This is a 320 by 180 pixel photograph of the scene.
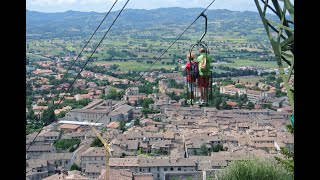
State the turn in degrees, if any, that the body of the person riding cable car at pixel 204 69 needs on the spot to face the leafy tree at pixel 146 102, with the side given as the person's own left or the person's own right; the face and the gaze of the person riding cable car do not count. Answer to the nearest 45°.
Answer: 0° — they already face it

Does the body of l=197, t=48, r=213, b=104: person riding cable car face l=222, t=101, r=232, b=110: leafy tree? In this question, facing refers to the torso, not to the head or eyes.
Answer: yes

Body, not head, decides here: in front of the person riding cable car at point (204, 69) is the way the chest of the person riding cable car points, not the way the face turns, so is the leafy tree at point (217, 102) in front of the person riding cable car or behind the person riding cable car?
in front

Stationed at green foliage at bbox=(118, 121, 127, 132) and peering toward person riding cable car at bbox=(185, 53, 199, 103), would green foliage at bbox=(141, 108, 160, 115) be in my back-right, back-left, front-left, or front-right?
back-left

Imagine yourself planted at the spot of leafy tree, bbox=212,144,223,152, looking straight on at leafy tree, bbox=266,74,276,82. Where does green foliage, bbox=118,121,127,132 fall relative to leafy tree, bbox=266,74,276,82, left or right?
left

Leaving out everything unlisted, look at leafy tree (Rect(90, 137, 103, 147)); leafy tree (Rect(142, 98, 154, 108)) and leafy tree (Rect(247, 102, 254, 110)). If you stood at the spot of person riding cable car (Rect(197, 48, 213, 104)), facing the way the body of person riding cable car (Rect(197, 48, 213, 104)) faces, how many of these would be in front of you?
3

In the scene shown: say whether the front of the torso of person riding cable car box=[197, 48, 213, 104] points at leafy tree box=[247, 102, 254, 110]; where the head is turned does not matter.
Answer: yes

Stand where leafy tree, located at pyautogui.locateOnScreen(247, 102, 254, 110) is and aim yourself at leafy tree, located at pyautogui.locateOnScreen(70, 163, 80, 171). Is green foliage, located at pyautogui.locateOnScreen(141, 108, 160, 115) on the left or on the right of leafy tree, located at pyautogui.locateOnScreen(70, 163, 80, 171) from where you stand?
right

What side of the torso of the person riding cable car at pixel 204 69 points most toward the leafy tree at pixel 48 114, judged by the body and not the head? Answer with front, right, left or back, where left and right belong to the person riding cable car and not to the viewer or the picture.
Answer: front

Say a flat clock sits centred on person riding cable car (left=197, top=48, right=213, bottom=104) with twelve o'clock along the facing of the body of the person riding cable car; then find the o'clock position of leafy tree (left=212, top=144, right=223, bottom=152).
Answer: The leafy tree is roughly at 12 o'clock from the person riding cable car.

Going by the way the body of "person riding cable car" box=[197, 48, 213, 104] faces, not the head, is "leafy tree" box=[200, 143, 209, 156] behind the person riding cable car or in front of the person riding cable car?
in front

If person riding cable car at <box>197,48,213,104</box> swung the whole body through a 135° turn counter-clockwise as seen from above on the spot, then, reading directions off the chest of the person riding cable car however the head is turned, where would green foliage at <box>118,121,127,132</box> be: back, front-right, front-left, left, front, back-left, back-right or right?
back-right
